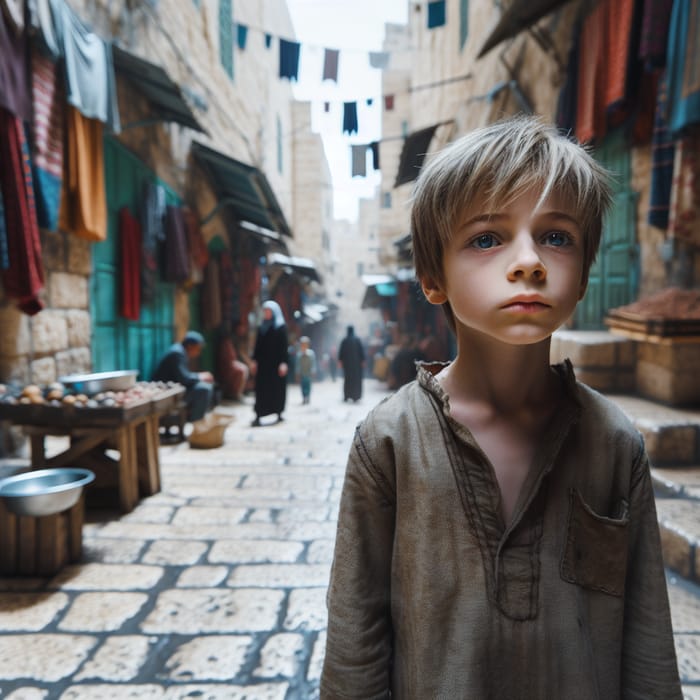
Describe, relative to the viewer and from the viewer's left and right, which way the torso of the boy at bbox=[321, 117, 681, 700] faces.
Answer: facing the viewer

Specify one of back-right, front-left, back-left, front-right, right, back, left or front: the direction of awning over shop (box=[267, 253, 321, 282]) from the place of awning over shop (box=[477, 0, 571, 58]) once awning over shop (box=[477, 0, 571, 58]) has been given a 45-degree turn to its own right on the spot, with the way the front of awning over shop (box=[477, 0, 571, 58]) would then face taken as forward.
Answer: front

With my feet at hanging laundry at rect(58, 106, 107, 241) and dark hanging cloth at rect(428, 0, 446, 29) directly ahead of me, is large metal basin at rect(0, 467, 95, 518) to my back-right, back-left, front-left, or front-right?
back-right

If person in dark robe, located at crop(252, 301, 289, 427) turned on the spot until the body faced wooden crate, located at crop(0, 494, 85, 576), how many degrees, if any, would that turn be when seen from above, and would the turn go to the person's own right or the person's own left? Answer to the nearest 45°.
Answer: approximately 45° to the person's own left

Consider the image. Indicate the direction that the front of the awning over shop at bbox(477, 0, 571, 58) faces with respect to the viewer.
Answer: facing to the left of the viewer

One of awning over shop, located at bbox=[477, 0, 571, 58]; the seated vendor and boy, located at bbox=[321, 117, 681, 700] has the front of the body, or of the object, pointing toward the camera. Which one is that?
the boy

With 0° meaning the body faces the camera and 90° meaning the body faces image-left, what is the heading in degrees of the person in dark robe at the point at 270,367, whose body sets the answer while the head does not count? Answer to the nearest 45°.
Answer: approximately 45°

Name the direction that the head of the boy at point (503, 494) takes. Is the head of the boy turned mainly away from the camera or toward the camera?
toward the camera

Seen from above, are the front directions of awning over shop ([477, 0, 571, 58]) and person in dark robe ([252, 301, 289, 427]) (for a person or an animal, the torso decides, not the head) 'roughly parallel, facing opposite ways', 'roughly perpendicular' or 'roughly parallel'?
roughly perpendicular

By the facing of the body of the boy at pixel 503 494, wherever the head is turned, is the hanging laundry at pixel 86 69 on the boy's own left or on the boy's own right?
on the boy's own right

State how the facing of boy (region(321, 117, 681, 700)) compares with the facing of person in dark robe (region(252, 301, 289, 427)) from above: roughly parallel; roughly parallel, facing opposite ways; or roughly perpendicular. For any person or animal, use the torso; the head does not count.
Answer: roughly parallel

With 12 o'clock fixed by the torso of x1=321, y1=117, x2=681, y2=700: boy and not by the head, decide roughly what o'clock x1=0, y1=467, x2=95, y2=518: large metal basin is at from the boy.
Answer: The large metal basin is roughly at 4 o'clock from the boy.

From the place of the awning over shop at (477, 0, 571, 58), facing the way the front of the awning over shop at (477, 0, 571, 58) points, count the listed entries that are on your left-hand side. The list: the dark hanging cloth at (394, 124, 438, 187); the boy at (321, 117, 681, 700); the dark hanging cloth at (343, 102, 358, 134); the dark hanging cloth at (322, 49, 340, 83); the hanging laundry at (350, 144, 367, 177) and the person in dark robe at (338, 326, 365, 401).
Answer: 1
